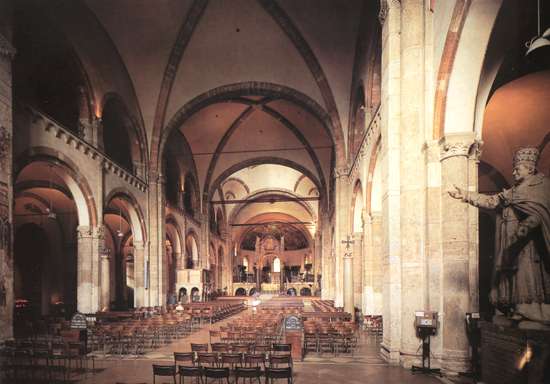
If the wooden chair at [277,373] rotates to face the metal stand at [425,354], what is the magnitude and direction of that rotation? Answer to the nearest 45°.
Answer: approximately 45° to its right

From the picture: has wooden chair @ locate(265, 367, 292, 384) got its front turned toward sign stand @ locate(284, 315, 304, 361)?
yes

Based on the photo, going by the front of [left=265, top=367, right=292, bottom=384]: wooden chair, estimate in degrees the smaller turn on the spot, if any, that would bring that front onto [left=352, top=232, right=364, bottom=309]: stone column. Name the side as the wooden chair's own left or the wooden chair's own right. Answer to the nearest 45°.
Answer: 0° — it already faces it

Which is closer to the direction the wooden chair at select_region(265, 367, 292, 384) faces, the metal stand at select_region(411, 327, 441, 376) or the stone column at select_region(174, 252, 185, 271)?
the stone column

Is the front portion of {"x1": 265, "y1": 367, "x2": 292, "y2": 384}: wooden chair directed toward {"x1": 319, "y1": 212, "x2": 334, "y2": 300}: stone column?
yes

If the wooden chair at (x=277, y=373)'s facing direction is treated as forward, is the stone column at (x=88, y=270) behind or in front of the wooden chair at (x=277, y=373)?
in front

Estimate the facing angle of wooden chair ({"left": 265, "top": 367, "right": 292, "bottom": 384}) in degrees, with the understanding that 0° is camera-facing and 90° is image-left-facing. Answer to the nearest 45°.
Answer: approximately 180°

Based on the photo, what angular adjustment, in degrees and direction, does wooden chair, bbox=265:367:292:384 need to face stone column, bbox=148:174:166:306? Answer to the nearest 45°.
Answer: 0° — it already faces it
